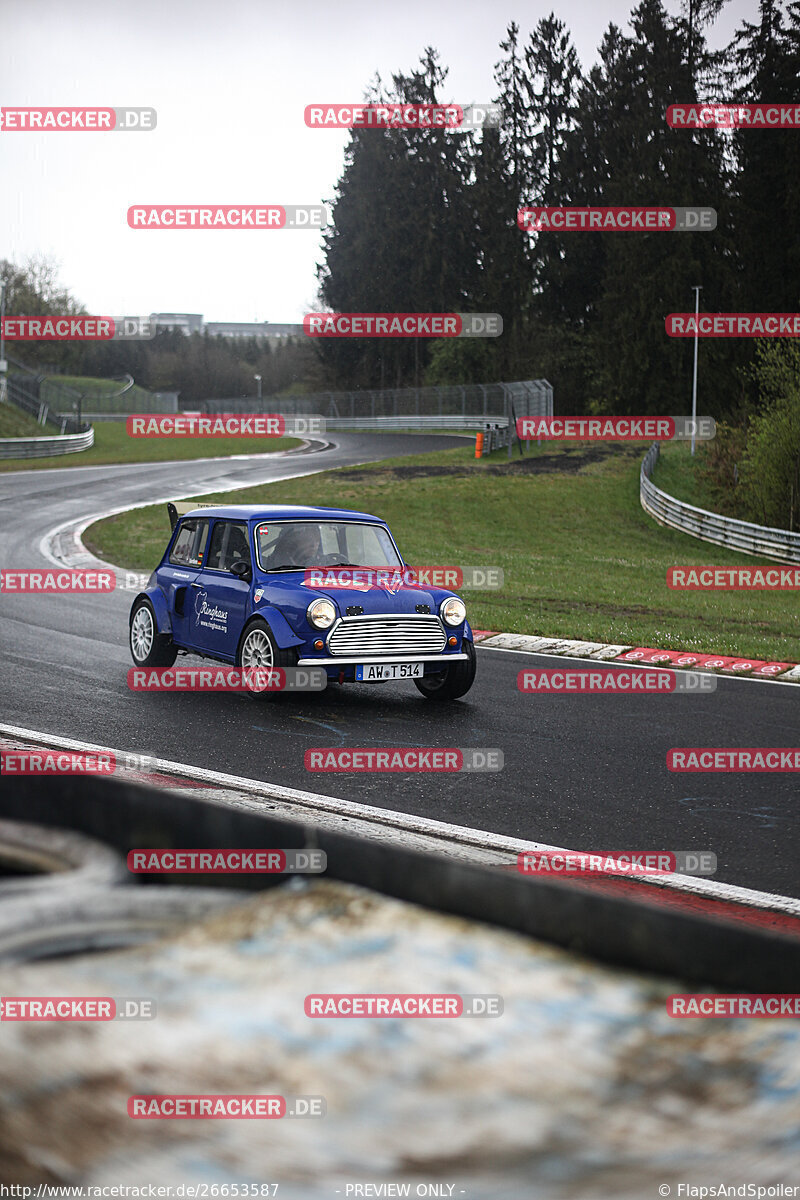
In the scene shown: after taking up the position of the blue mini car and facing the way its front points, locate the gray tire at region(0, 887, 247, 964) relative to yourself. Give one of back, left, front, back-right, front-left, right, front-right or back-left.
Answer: front-right

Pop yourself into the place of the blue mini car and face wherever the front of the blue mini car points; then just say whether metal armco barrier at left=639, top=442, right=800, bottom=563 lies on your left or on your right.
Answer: on your left

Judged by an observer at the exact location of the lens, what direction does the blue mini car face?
facing the viewer and to the right of the viewer

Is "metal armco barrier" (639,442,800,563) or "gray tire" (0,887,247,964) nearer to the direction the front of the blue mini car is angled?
the gray tire

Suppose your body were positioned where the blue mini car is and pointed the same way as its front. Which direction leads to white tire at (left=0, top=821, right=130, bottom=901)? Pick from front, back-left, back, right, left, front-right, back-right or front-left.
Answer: front-right

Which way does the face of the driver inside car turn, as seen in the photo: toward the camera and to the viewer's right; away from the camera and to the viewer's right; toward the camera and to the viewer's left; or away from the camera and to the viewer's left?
toward the camera and to the viewer's right
